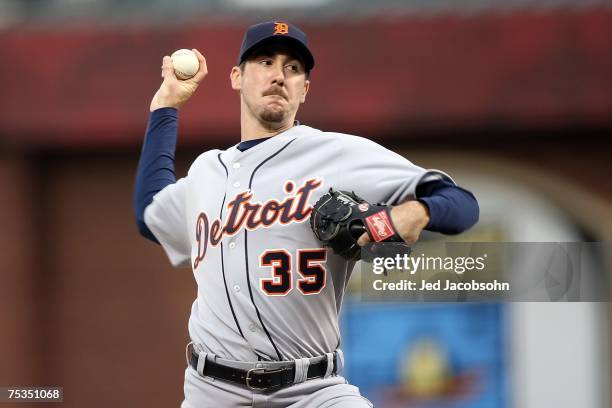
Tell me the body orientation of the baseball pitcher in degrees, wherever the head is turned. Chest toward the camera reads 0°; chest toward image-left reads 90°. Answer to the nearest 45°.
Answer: approximately 0°
